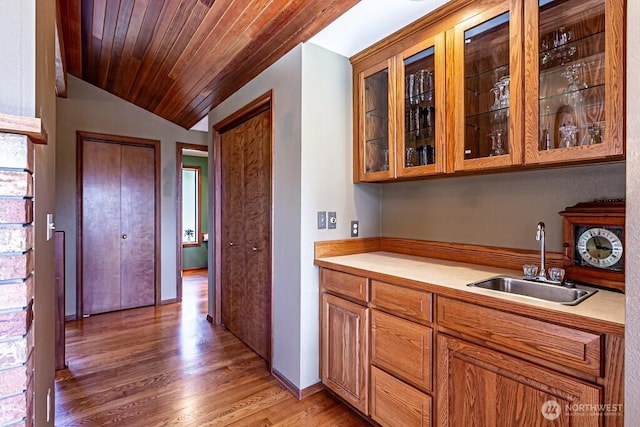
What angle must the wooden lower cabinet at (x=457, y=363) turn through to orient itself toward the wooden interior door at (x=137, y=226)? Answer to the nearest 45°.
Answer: approximately 45° to its right

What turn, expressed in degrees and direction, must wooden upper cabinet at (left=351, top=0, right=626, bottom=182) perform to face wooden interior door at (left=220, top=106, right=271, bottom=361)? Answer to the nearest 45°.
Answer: approximately 45° to its right

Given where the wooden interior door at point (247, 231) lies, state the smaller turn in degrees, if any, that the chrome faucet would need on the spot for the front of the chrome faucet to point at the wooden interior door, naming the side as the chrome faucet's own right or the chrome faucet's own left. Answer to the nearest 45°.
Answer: approximately 45° to the chrome faucet's own right

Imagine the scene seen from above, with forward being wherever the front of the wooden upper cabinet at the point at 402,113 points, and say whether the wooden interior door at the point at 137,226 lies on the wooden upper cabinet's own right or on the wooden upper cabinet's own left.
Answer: on the wooden upper cabinet's own right

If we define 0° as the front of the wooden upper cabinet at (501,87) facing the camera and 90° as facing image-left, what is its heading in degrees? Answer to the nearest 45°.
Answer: approximately 45°

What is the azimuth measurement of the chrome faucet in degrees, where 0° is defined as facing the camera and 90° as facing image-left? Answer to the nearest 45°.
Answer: approximately 45°

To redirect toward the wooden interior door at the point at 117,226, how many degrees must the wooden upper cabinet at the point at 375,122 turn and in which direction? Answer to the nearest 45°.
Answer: approximately 45° to its right
